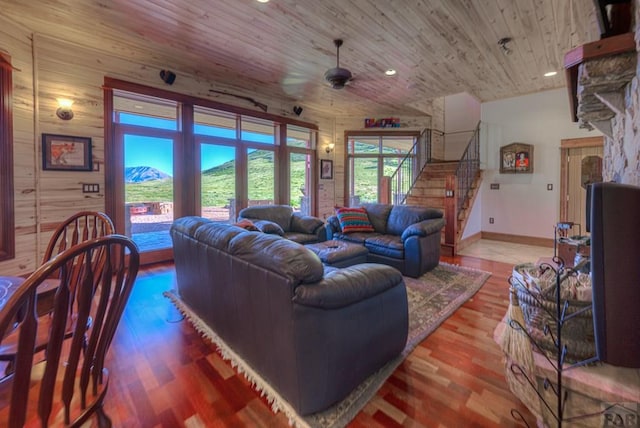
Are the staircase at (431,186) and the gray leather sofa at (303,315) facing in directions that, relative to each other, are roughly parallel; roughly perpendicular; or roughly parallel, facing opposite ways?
roughly parallel, facing opposite ways

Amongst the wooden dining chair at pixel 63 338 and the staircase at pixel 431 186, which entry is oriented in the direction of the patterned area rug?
the staircase

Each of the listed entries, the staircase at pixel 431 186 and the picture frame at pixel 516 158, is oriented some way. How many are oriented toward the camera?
2

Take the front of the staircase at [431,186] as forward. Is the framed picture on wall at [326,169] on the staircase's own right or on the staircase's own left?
on the staircase's own right

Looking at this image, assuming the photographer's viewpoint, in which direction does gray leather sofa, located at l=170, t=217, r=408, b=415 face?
facing away from the viewer and to the right of the viewer

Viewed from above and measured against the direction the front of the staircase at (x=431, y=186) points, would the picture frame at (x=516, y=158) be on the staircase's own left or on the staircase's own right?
on the staircase's own left

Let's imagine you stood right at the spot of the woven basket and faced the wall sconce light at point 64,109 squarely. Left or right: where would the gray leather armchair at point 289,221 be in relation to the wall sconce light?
right

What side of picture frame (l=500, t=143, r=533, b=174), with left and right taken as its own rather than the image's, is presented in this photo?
front

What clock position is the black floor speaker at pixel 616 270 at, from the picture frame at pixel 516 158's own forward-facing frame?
The black floor speaker is roughly at 12 o'clock from the picture frame.

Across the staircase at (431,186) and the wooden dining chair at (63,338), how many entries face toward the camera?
1

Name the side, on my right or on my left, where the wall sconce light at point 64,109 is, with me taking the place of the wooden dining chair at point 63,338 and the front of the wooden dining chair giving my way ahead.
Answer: on my right

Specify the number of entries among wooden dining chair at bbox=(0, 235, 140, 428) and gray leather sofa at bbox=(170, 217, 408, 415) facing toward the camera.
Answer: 0

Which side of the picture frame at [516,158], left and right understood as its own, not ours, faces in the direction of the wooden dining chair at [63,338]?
front

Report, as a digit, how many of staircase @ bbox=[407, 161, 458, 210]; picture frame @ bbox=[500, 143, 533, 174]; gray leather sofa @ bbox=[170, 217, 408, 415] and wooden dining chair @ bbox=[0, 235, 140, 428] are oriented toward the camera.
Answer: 2

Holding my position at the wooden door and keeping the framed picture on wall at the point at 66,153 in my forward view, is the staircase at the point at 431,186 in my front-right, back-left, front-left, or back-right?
front-right

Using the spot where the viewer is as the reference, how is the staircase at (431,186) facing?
facing the viewer

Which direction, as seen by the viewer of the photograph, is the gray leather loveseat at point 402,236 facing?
facing the viewer and to the left of the viewer

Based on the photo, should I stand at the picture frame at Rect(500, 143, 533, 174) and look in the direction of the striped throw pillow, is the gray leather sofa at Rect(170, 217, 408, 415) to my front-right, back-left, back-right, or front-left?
front-left

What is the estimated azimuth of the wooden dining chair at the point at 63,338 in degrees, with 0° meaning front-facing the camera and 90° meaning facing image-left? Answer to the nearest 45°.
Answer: approximately 135°

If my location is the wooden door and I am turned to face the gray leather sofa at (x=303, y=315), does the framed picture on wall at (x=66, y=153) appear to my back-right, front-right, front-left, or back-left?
front-right

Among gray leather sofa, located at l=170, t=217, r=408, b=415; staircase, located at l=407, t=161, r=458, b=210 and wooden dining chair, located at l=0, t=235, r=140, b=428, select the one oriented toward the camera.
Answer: the staircase
